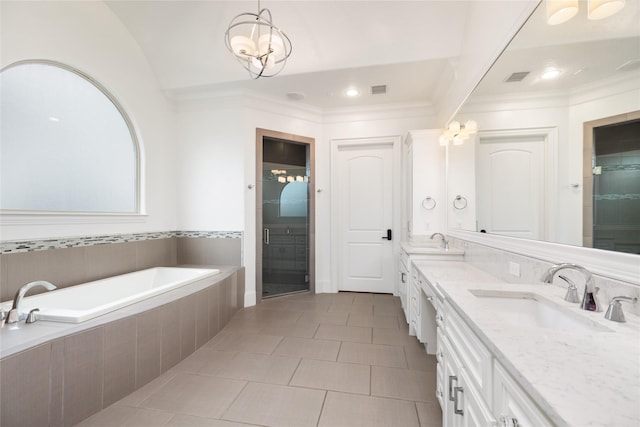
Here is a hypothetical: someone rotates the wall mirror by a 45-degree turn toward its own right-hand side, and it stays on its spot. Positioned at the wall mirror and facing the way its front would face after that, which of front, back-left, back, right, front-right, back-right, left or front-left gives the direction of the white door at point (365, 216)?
front-right

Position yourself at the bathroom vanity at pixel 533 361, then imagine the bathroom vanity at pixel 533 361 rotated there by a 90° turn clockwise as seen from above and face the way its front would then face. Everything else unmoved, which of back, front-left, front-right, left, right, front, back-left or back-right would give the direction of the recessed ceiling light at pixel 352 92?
front

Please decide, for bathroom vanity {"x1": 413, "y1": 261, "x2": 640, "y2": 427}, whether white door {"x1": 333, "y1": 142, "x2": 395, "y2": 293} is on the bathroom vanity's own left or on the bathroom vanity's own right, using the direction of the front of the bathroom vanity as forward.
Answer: on the bathroom vanity's own right

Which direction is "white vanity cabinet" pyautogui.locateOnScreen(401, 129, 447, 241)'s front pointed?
to the viewer's left

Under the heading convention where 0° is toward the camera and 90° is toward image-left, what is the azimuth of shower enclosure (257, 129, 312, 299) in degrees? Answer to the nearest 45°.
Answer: approximately 315°

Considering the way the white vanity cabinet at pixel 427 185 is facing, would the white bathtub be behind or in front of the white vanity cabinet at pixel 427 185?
in front

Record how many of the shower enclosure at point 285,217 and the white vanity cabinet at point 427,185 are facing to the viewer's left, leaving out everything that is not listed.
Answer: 1
